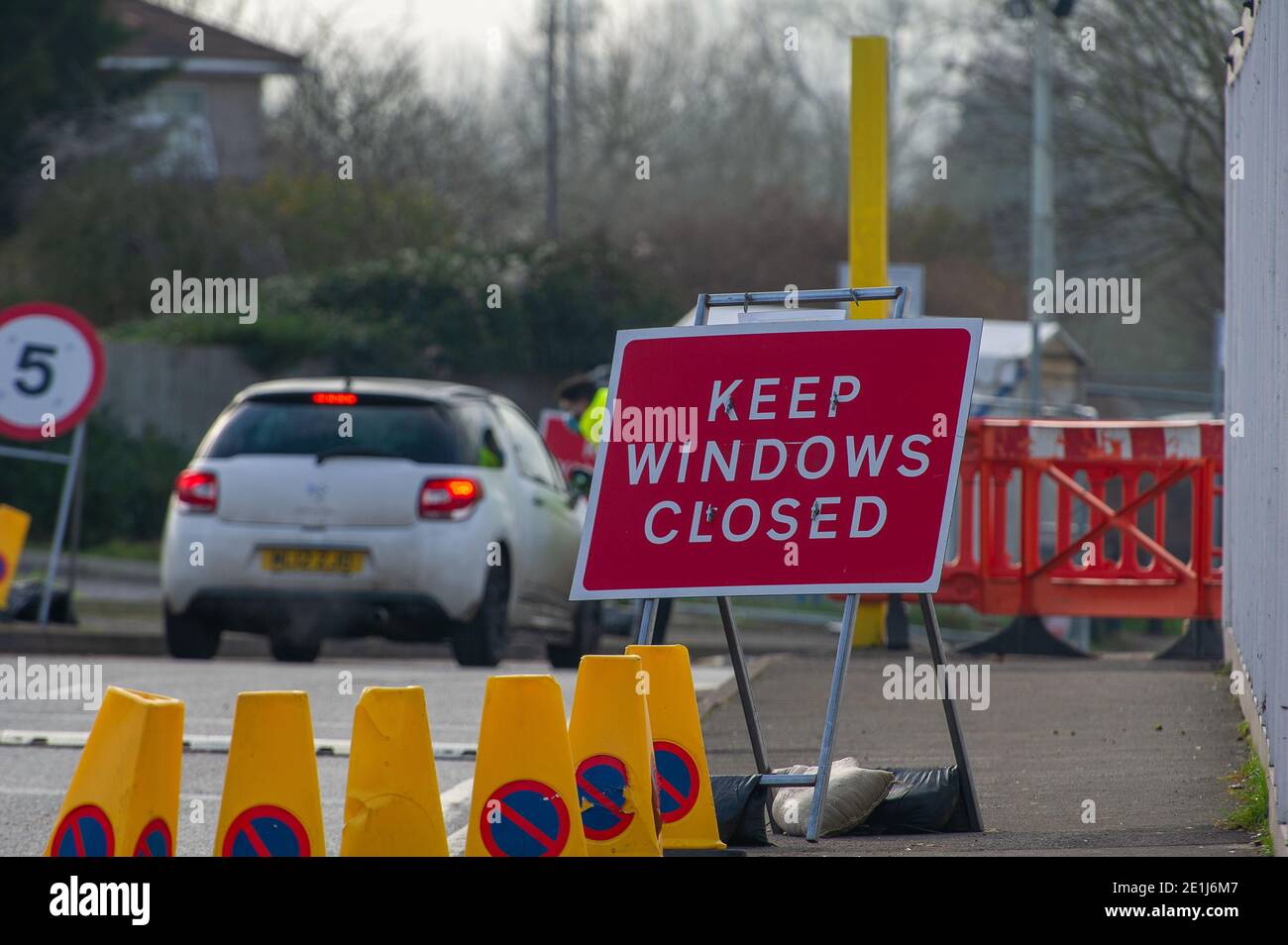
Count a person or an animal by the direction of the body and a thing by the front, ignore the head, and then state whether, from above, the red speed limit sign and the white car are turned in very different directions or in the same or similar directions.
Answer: very different directions

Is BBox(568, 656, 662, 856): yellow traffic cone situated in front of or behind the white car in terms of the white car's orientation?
behind

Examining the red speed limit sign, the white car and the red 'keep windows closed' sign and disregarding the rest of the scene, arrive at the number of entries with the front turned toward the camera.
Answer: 2

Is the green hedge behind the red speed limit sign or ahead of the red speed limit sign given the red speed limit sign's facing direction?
behind

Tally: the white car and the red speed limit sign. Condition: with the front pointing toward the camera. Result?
1

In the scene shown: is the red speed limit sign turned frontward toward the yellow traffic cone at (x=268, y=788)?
yes

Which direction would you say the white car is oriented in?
away from the camera

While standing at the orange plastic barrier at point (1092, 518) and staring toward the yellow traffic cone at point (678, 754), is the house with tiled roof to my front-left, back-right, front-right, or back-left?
back-right

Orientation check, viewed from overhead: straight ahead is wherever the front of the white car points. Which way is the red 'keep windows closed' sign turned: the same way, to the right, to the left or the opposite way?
the opposite way

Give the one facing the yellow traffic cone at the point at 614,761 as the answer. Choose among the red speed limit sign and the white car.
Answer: the red speed limit sign

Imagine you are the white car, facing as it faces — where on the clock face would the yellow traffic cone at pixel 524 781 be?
The yellow traffic cone is roughly at 6 o'clock from the white car.

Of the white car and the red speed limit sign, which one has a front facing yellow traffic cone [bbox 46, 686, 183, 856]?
the red speed limit sign
